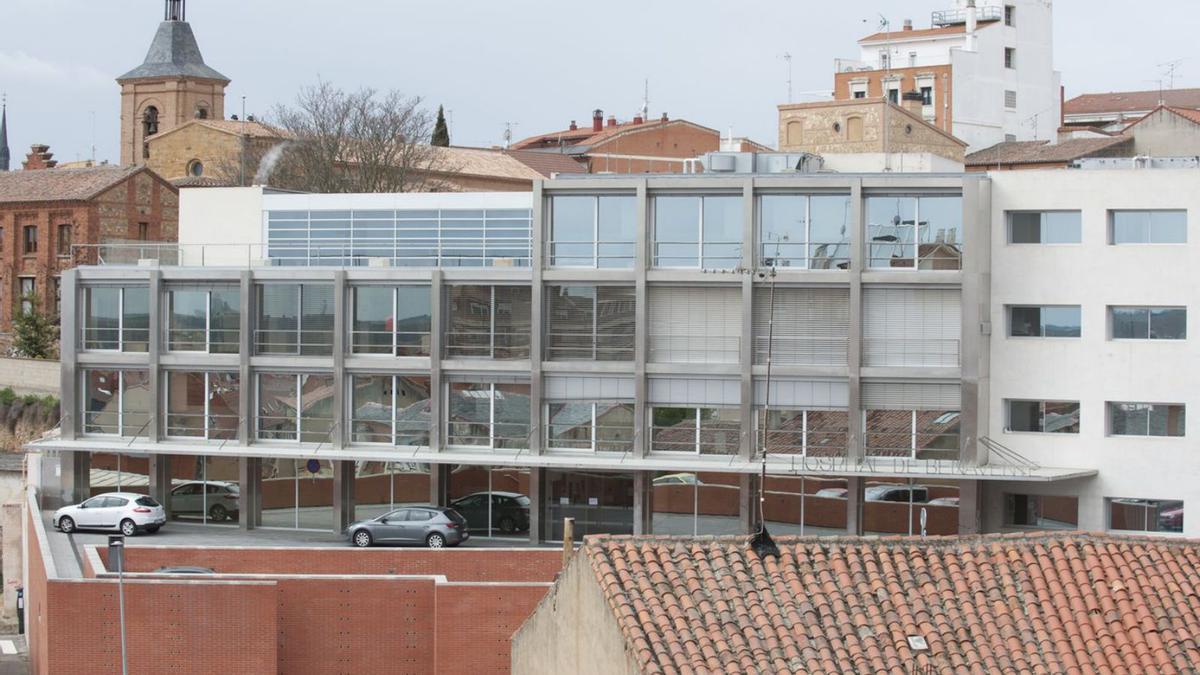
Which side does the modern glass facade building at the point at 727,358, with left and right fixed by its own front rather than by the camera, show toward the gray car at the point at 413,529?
right

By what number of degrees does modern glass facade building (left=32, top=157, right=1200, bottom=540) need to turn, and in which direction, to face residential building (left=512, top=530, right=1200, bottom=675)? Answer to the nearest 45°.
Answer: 0° — it already faces it

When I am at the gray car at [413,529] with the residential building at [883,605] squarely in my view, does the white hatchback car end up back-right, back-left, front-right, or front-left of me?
back-right

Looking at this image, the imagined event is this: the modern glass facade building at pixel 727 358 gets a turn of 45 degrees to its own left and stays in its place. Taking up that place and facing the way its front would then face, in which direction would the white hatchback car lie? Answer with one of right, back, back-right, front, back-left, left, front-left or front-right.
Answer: back-right

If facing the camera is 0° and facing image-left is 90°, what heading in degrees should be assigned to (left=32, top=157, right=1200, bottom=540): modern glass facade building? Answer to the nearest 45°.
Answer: approximately 0°
